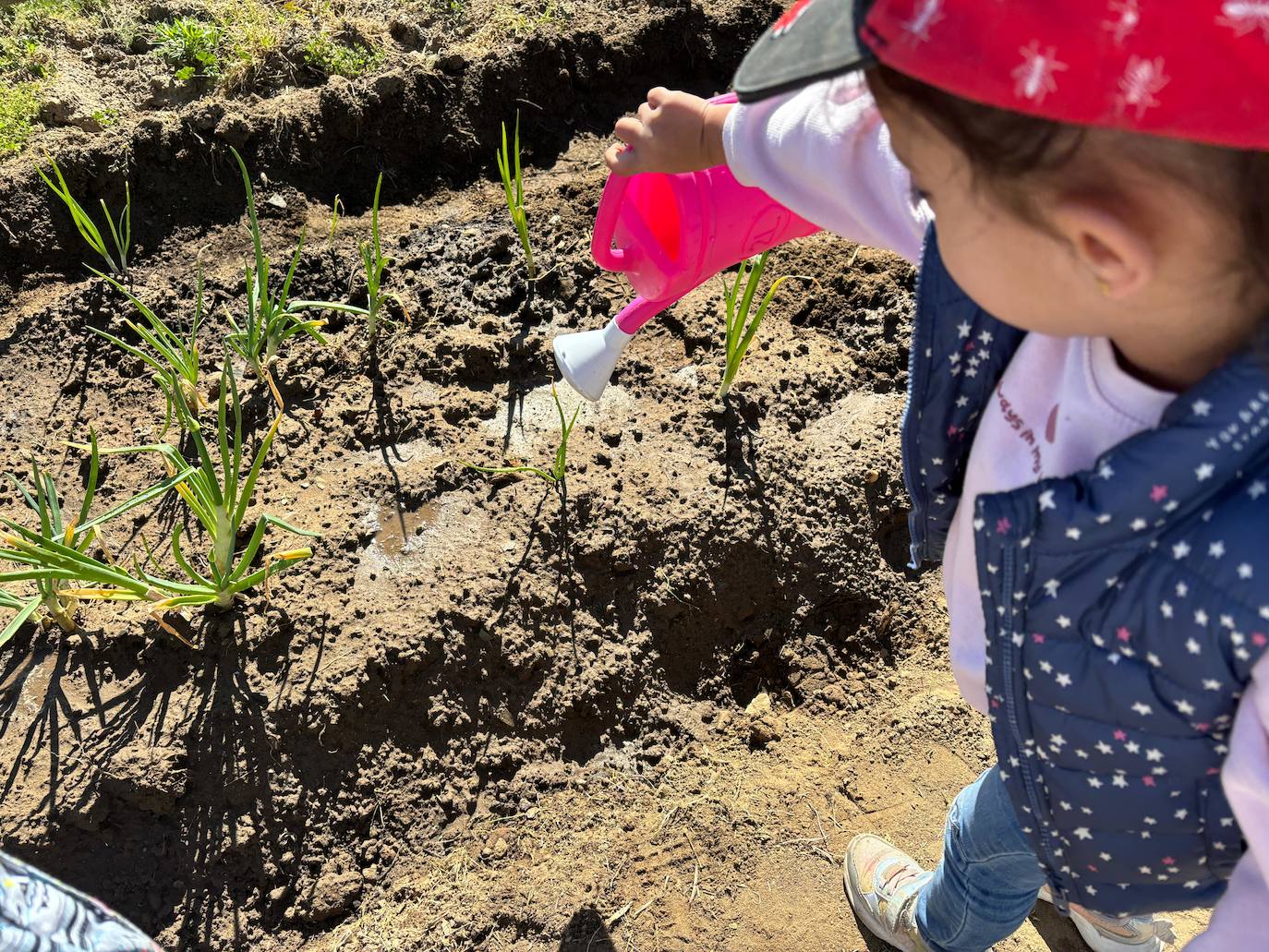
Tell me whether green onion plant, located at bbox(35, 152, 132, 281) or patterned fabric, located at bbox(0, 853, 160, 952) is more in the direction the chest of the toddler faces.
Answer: the patterned fabric

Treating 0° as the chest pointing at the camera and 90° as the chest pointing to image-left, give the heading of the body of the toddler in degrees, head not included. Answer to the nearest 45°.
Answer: approximately 45°

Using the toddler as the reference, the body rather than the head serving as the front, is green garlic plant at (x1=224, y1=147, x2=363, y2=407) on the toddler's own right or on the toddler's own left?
on the toddler's own right

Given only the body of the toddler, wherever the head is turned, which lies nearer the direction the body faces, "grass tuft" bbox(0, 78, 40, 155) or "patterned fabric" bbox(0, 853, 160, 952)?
the patterned fabric

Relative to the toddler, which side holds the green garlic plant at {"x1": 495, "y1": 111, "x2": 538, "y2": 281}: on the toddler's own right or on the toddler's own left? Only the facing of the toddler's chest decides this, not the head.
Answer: on the toddler's own right

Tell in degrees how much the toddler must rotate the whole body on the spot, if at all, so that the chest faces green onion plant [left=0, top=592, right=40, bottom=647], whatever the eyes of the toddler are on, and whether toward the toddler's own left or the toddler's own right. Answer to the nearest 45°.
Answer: approximately 45° to the toddler's own right

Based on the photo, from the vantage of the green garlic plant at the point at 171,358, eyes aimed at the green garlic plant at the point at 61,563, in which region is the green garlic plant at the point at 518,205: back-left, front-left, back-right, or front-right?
back-left

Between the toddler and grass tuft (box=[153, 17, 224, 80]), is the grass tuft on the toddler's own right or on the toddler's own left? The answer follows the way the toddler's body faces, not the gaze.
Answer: on the toddler's own right

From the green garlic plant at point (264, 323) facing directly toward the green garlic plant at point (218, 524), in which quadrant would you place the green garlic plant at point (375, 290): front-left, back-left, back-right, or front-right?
back-left
